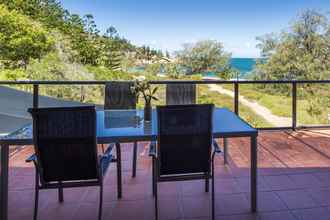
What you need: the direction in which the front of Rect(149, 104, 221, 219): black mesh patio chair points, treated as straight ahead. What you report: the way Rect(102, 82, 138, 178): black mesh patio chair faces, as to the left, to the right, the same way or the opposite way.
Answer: the opposite way

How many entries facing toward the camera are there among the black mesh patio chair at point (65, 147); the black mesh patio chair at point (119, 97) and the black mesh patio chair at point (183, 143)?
1

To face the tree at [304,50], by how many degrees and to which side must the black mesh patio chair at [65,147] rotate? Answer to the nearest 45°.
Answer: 0° — it already faces it

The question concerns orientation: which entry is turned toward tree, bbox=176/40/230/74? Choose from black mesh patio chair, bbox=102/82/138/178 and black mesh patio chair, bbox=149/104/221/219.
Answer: black mesh patio chair, bbox=149/104/221/219

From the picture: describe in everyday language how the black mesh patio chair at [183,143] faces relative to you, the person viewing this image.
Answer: facing away from the viewer

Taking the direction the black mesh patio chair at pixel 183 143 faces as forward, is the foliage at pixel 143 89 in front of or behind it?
in front

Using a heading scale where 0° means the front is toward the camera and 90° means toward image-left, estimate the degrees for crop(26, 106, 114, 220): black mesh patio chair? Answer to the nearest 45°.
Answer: approximately 225°

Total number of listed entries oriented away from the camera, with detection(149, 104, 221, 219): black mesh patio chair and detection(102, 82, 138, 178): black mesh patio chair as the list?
1

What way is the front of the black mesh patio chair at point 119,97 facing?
toward the camera

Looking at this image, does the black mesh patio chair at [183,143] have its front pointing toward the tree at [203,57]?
yes

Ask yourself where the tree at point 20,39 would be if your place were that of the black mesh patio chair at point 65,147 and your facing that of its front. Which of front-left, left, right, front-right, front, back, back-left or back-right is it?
front-left

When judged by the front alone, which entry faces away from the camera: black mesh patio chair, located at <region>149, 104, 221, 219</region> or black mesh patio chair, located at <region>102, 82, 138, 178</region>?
black mesh patio chair, located at <region>149, 104, 221, 219</region>

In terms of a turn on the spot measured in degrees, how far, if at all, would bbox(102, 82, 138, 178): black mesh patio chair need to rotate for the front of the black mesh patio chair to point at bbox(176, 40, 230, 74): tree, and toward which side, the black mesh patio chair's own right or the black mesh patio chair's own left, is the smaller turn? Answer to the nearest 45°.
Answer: approximately 180°

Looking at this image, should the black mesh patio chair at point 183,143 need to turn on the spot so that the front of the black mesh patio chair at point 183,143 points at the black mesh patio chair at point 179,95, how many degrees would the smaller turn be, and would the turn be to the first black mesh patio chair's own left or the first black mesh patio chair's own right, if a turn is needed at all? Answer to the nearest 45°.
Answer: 0° — it already faces it
